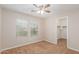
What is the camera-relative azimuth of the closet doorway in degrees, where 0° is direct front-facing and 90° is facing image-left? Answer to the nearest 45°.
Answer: approximately 45°
